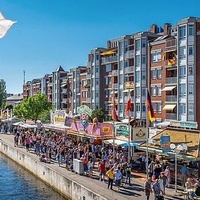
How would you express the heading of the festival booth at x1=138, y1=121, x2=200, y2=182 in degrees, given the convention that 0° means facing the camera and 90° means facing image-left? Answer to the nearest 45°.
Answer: approximately 45°

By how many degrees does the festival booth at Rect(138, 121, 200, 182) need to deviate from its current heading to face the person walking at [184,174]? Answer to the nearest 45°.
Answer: approximately 45° to its left

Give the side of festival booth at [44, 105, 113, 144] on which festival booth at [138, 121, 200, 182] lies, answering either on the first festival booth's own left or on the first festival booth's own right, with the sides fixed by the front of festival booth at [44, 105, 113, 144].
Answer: on the first festival booth's own left

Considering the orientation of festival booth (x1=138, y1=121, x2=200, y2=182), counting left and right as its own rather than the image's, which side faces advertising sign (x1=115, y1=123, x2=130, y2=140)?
right

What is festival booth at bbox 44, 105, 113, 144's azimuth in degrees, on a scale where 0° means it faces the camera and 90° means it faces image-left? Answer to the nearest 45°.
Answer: approximately 45°

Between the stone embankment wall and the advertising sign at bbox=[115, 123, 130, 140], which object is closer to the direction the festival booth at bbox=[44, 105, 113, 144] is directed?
the stone embankment wall
